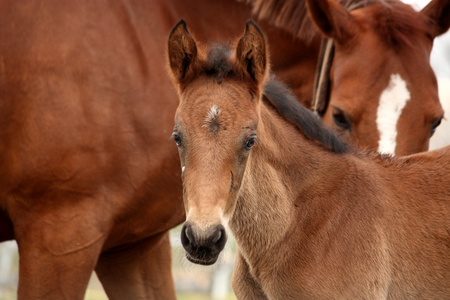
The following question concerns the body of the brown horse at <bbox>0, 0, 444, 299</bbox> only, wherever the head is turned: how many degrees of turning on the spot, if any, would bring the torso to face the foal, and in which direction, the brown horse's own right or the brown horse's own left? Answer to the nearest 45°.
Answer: approximately 45° to the brown horse's own right

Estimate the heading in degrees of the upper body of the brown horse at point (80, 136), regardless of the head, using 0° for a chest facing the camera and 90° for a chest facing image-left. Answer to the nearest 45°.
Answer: approximately 270°
